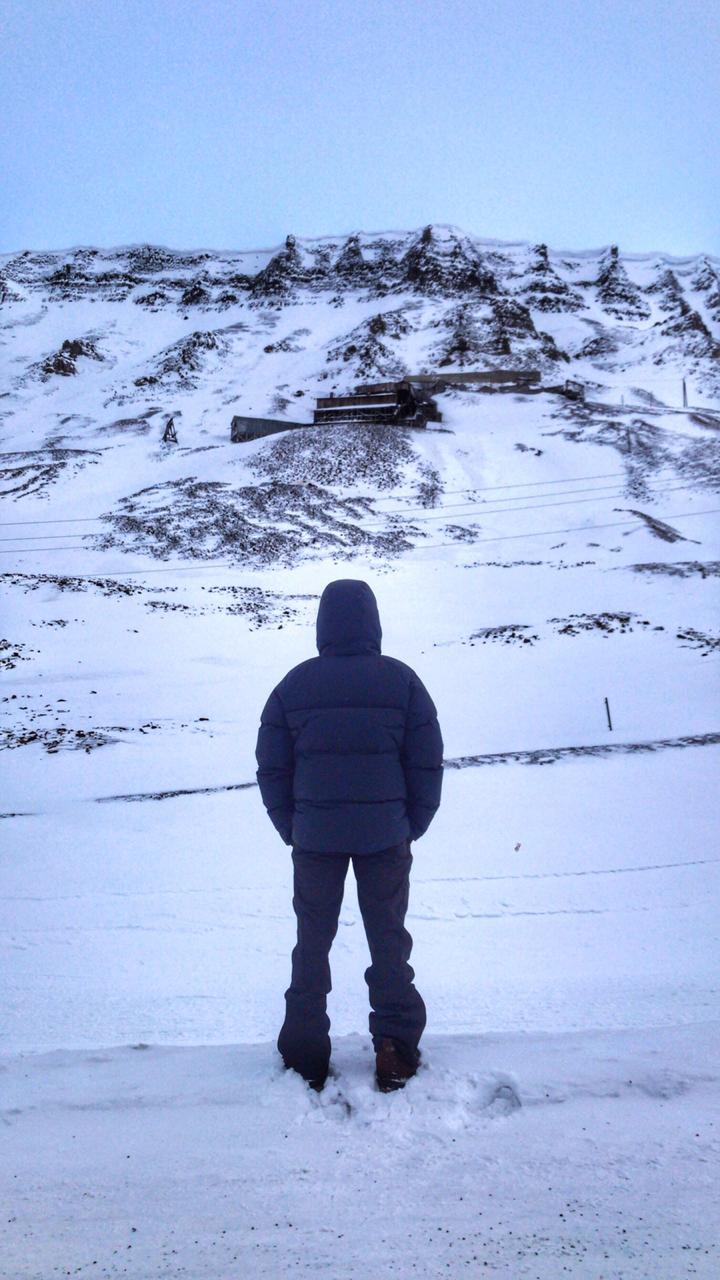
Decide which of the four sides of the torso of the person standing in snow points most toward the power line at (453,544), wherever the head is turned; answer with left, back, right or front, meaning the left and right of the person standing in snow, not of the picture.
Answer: front

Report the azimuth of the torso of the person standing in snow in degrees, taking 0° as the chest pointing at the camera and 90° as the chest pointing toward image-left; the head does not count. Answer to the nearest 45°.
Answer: approximately 180°

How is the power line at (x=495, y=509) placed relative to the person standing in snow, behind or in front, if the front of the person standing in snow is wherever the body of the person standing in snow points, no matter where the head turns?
in front

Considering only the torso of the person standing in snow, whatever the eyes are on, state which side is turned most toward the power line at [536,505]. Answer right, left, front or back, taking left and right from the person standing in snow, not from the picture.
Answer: front

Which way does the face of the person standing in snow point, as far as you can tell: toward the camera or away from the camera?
away from the camera
